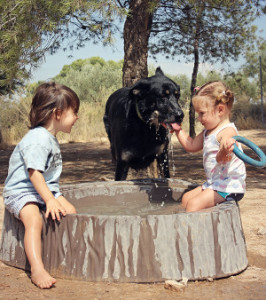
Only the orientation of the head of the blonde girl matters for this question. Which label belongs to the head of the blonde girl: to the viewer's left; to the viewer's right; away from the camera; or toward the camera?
to the viewer's left

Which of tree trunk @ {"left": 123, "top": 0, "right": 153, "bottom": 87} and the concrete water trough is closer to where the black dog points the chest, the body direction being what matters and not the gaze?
the concrete water trough

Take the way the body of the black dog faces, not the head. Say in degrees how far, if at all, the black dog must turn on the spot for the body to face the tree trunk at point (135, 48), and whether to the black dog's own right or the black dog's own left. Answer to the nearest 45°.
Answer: approximately 135° to the black dog's own left

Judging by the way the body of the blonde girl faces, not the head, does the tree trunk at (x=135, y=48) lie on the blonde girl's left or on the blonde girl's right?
on the blonde girl's right

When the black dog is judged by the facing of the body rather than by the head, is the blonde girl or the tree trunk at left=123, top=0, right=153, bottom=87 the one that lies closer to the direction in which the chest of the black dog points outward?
the blonde girl

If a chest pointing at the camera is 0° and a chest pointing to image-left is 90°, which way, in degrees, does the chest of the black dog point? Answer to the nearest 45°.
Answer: approximately 315°

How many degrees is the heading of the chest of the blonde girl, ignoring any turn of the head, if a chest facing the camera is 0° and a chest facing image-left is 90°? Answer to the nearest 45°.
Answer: approximately 90°

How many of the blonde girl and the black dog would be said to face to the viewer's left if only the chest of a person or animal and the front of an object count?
1

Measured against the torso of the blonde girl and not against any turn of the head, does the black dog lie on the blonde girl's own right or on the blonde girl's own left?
on the blonde girl's own right
